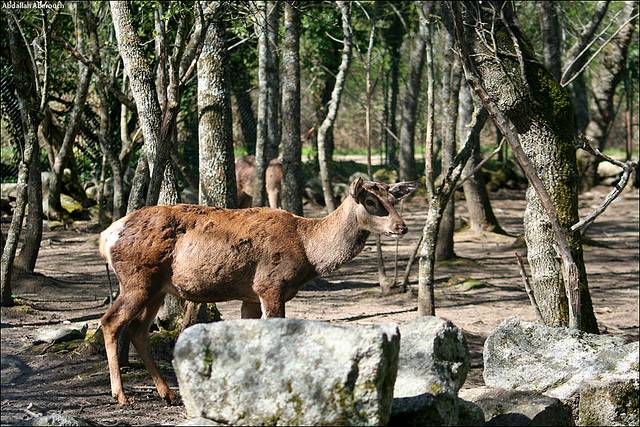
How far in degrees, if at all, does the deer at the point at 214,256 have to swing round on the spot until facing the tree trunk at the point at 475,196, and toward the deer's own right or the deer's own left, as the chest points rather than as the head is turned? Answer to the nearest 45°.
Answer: approximately 45° to the deer's own left

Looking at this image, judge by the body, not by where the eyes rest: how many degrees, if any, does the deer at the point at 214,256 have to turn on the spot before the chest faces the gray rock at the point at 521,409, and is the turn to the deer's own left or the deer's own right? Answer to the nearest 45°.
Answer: approximately 45° to the deer's own right

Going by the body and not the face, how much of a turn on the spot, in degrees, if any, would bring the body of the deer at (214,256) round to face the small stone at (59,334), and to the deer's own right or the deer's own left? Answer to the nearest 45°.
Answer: approximately 135° to the deer's own left

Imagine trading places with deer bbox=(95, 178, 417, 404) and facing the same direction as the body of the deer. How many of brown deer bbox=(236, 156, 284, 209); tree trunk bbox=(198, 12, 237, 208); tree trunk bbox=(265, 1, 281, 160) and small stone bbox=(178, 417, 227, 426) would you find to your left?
3

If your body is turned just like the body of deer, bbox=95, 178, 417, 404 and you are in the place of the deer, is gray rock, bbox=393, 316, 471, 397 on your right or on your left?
on your right

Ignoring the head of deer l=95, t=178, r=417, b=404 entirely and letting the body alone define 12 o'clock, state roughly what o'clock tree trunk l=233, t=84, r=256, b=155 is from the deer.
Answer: The tree trunk is roughly at 9 o'clock from the deer.

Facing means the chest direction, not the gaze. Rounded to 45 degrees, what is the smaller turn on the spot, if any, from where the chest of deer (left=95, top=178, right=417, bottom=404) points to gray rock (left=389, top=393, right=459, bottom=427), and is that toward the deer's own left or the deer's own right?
approximately 45° to the deer's own right

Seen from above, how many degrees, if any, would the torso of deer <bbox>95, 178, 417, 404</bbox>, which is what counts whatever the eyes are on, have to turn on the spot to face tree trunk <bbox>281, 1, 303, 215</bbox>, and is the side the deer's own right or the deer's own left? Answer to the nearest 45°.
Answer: approximately 90° to the deer's own left

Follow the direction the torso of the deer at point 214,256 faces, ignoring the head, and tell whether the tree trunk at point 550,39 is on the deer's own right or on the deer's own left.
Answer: on the deer's own left

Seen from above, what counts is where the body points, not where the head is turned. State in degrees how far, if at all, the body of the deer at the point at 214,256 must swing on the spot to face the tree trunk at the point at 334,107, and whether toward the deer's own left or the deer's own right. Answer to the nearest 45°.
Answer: approximately 90° to the deer's own left

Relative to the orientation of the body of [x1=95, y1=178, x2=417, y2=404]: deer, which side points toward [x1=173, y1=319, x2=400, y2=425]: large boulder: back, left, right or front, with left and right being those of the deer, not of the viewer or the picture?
right

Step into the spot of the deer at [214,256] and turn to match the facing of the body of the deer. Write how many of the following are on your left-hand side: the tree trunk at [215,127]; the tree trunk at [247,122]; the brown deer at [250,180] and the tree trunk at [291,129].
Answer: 4

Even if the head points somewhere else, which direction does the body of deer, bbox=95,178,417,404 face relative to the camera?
to the viewer's right

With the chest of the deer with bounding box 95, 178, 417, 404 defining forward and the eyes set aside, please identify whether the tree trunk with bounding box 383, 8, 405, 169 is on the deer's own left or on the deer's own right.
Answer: on the deer's own left
